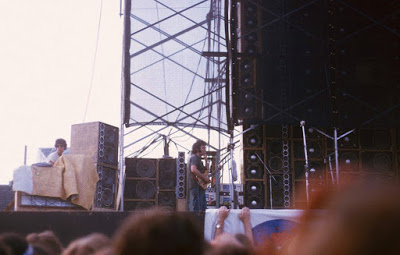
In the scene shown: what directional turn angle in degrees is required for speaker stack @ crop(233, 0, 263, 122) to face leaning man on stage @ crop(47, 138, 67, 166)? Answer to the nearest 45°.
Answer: approximately 45° to its right

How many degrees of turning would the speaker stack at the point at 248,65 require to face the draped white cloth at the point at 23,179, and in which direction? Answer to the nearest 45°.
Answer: approximately 45° to its right

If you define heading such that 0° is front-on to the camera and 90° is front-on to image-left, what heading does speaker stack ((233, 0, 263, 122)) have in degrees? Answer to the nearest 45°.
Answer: approximately 0°

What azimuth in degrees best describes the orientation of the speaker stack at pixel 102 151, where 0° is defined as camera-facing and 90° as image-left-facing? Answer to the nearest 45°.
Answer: approximately 315°

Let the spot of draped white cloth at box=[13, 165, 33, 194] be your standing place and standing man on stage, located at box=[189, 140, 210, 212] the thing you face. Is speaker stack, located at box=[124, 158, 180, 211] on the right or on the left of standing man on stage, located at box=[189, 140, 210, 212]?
left

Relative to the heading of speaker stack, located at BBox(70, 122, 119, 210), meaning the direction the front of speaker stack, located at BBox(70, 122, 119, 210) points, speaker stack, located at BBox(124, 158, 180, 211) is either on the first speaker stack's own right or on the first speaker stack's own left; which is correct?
on the first speaker stack's own left

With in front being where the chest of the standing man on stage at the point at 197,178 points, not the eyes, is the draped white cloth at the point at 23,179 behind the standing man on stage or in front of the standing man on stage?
behind
